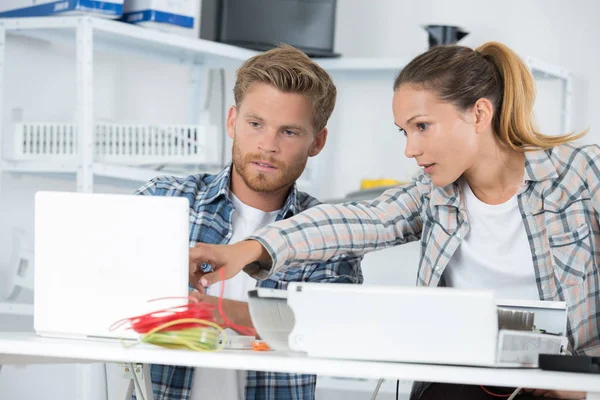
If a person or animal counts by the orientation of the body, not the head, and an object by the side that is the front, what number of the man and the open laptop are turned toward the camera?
1

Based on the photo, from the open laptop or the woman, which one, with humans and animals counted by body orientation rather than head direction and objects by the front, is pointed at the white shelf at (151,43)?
the open laptop

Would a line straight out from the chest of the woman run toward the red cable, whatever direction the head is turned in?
yes

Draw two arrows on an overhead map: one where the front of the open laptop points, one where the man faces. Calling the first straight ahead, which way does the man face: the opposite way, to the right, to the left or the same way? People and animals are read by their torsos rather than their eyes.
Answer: the opposite way

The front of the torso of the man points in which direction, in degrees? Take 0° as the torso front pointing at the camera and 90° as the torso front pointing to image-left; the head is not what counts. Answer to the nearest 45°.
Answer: approximately 0°

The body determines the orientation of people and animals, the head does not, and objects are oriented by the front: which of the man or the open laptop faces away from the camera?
the open laptop

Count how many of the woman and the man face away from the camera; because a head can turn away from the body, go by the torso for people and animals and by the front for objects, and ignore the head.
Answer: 0

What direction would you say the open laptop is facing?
away from the camera

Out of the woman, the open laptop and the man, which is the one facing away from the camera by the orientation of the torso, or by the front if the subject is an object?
the open laptop

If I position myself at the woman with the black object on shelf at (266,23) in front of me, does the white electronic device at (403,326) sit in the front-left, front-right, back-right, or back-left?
back-left

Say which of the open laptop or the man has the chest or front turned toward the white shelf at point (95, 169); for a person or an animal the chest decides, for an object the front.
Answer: the open laptop

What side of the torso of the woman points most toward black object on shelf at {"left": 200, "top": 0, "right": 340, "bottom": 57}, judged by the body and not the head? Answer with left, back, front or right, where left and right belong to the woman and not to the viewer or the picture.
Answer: right

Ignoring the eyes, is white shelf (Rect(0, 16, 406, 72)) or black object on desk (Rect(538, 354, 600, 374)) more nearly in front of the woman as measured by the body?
the black object on desk

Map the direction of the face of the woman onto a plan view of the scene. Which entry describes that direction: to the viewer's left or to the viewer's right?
to the viewer's left
